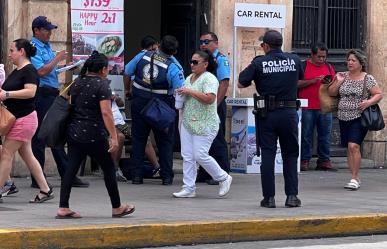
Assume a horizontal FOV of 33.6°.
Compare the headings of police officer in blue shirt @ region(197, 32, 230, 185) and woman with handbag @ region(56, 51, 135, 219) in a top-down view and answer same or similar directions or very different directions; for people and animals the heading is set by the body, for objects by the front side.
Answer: very different directions

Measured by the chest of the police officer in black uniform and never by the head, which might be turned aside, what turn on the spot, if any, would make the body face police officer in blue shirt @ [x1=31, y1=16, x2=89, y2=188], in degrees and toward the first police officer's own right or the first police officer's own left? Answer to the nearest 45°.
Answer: approximately 90° to the first police officer's own left

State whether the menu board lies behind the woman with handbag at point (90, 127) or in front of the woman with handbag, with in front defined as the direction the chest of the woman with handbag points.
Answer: in front

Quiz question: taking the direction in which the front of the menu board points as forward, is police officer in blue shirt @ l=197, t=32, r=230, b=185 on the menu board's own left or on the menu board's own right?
on the menu board's own left

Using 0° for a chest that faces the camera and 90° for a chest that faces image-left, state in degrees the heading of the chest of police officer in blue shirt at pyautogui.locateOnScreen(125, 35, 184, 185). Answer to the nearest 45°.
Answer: approximately 180°

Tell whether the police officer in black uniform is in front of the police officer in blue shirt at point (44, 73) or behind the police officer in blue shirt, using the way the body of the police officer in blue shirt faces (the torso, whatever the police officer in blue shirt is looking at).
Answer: in front
